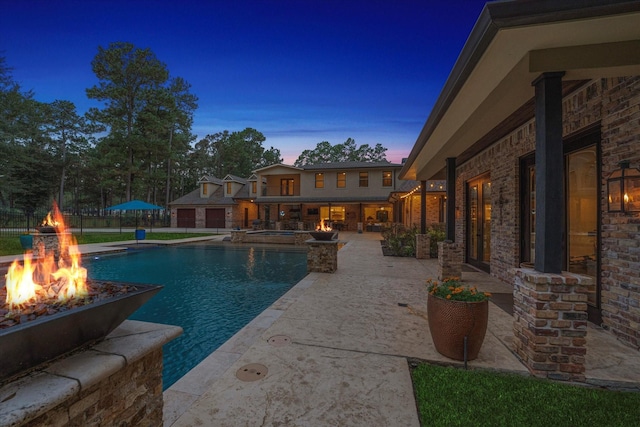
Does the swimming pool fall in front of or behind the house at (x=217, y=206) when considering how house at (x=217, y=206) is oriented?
in front

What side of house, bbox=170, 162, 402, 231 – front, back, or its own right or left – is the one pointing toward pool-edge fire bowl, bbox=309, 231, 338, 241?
front

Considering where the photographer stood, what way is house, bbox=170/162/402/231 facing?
facing the viewer

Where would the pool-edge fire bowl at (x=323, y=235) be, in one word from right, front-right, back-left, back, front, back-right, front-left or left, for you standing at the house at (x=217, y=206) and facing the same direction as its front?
front

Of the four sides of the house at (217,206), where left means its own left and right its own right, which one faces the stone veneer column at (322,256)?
front

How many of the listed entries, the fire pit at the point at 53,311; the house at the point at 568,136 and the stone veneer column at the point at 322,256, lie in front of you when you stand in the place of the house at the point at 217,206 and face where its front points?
3

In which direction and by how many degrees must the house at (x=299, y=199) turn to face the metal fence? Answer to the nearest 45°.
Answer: approximately 90° to its right

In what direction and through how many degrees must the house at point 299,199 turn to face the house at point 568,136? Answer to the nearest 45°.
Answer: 0° — it already faces it

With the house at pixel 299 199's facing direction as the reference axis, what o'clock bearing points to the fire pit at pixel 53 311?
The fire pit is roughly at 12 o'clock from the house.

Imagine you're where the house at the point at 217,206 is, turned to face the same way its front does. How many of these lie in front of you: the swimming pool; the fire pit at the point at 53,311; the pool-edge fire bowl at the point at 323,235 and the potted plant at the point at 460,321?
4

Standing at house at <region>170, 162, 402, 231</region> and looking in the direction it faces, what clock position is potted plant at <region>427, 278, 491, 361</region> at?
The potted plant is roughly at 12 o'clock from the house.

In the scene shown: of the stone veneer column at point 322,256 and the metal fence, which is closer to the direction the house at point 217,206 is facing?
the stone veneer column
